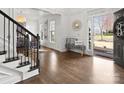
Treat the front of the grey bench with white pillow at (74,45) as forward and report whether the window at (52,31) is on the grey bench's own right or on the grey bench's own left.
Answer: on the grey bench's own right

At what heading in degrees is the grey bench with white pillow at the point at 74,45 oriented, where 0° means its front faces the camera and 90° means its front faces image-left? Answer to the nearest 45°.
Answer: approximately 45°
